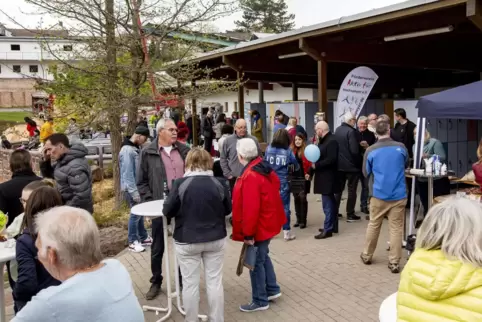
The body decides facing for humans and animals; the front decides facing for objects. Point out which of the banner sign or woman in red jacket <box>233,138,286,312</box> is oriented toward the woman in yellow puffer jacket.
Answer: the banner sign

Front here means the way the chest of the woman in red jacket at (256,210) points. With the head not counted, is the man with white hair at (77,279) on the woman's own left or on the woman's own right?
on the woman's own left

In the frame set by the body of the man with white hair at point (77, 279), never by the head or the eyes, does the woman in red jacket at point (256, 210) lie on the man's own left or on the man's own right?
on the man's own right
